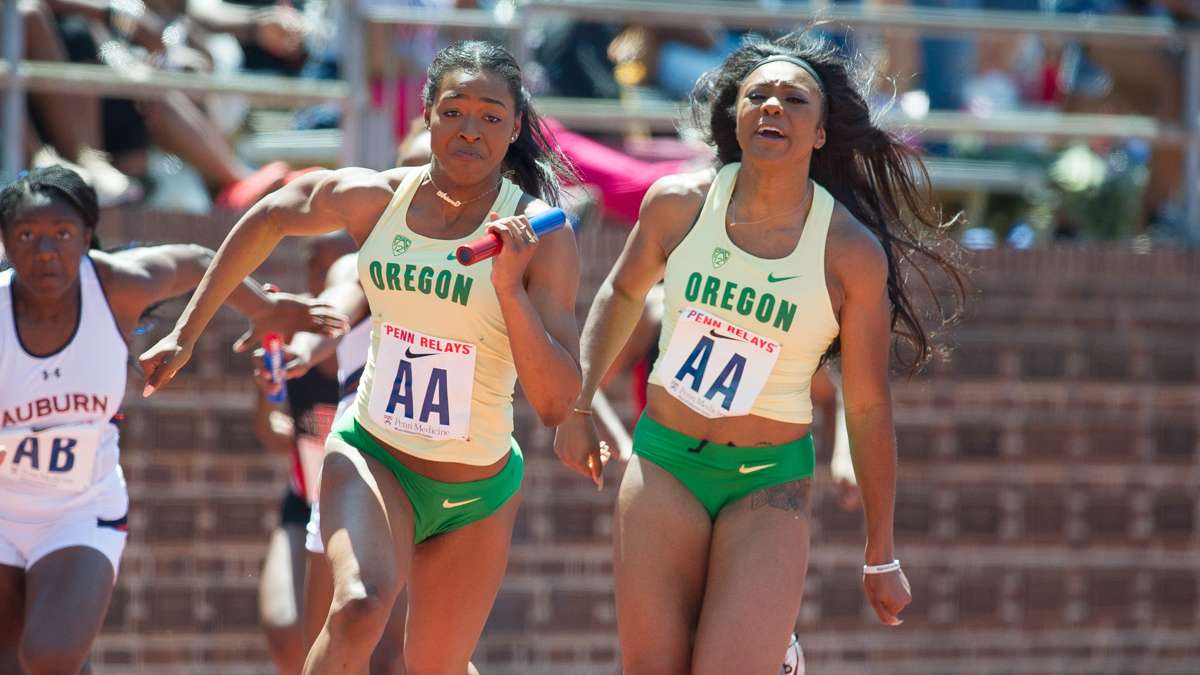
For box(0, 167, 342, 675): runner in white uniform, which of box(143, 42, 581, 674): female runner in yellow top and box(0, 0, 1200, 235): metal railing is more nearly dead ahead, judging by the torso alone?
the female runner in yellow top

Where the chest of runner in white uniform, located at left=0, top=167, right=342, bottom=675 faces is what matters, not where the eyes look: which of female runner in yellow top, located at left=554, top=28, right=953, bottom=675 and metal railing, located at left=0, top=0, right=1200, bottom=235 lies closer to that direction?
the female runner in yellow top

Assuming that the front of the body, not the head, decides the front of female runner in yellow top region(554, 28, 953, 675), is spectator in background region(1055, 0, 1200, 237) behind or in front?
behind

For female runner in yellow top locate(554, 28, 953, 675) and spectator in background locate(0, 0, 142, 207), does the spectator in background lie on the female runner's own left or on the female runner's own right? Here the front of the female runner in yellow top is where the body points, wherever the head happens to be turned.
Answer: on the female runner's own right

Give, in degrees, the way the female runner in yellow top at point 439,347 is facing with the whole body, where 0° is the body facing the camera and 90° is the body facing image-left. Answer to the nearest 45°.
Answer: approximately 0°

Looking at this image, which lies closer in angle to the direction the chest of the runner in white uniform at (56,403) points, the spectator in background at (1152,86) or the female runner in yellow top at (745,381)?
the female runner in yellow top

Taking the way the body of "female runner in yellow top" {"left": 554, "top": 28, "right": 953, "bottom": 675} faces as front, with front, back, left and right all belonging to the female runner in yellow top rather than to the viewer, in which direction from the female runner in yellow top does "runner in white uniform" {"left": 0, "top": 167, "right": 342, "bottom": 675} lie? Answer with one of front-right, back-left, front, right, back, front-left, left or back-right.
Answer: right

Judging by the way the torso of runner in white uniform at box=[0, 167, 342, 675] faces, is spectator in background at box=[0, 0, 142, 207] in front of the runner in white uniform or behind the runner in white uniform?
behind

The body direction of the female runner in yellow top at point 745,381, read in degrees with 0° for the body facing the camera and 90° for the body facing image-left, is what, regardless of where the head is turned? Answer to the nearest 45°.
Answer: approximately 0°
